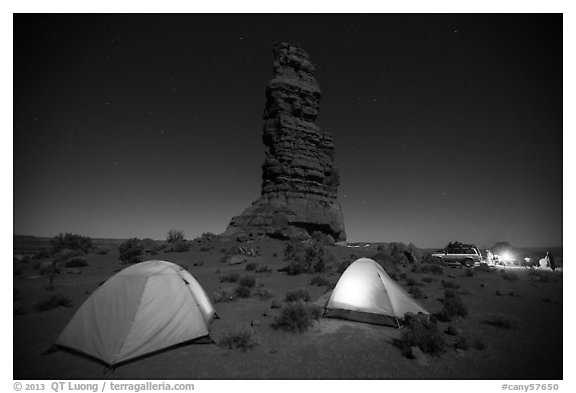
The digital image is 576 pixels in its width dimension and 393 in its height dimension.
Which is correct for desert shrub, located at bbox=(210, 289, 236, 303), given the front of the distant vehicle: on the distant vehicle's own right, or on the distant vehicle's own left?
on the distant vehicle's own left

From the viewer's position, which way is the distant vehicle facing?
facing to the left of the viewer

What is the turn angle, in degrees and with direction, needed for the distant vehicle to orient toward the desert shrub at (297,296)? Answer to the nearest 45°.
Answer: approximately 90° to its left

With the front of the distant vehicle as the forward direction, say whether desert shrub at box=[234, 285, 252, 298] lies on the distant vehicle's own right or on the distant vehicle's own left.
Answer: on the distant vehicle's own left

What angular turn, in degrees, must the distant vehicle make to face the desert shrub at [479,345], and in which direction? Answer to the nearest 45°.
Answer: approximately 90° to its left

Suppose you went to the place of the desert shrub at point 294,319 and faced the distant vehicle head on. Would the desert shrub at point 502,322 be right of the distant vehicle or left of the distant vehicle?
right

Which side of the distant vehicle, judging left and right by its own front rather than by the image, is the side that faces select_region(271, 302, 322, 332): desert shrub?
left

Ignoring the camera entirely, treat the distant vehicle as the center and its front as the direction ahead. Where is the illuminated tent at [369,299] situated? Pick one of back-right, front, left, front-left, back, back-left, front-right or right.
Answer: left

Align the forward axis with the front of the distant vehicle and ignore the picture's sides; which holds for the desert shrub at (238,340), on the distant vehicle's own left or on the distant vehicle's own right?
on the distant vehicle's own left

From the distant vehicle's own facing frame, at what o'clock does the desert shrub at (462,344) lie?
The desert shrub is roughly at 9 o'clock from the distant vehicle.

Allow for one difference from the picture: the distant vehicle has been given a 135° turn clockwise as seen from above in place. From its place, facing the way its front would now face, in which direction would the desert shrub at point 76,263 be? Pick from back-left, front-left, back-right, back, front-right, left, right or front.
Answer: back

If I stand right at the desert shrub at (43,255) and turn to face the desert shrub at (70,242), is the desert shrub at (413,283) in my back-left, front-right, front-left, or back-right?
back-right

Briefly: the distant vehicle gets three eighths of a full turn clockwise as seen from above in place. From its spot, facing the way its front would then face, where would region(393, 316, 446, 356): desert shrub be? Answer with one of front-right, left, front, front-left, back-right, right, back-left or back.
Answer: back-right

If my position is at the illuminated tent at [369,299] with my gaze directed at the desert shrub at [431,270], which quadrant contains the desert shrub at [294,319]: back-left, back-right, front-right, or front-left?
back-left

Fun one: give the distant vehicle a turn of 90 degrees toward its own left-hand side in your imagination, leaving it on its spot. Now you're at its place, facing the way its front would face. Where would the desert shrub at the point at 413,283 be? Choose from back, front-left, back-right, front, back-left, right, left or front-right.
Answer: front
